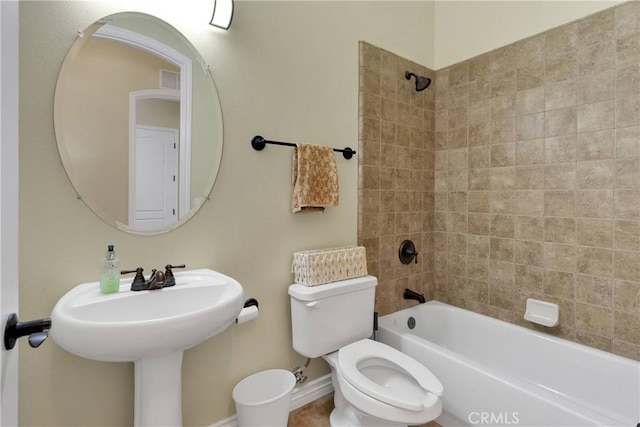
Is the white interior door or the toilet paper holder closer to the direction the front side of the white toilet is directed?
the white interior door

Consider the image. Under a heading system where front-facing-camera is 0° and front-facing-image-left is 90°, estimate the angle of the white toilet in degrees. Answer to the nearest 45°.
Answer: approximately 315°

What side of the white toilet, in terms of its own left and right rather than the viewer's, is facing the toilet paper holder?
right

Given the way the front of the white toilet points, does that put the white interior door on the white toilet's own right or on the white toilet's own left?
on the white toilet's own right

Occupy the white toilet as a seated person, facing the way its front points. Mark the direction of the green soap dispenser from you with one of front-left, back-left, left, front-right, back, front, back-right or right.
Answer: right
